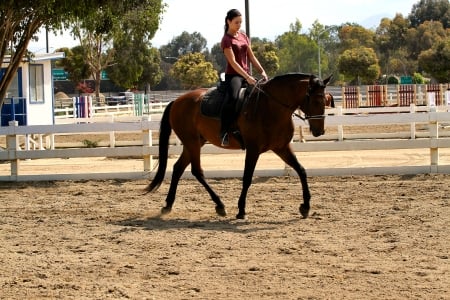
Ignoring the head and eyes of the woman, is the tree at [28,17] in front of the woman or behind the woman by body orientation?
behind

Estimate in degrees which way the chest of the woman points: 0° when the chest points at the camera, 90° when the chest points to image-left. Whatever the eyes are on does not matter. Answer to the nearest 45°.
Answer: approximately 315°

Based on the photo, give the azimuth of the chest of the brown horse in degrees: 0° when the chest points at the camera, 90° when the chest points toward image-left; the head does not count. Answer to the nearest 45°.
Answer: approximately 270°
